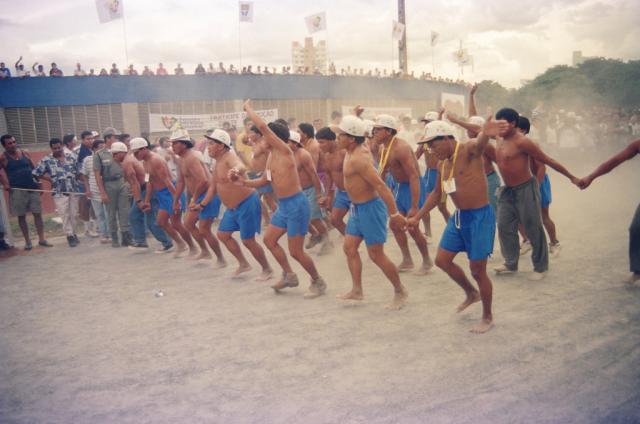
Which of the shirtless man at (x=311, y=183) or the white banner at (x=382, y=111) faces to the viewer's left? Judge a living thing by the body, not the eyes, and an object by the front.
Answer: the shirtless man

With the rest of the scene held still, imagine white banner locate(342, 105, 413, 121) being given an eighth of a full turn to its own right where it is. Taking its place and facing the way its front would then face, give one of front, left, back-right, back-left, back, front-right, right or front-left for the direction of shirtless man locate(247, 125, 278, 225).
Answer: front-left

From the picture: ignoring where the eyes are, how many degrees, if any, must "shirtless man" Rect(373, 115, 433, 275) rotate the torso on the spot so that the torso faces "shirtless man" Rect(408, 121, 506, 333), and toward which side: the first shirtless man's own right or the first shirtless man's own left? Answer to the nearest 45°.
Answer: approximately 90° to the first shirtless man's own left

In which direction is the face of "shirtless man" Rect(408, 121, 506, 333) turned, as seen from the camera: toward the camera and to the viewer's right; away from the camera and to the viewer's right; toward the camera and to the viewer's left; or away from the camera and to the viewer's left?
toward the camera and to the viewer's left

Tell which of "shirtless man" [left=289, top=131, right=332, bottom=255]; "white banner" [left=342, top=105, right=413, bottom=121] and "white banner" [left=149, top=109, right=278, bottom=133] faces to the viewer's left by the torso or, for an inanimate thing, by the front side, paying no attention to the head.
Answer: the shirtless man

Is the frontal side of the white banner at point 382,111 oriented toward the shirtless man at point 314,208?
yes

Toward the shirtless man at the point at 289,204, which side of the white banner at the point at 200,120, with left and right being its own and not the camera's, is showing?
front

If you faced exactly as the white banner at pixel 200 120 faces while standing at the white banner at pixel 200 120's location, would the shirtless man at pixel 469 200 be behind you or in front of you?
in front

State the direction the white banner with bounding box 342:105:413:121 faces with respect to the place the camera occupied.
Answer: facing the viewer
